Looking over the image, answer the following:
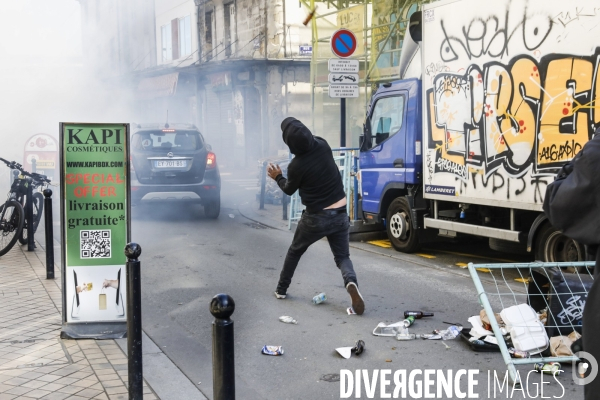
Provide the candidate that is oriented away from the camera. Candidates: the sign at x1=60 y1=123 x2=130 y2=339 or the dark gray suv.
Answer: the dark gray suv

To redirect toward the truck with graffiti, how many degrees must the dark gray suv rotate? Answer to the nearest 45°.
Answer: approximately 135° to its right

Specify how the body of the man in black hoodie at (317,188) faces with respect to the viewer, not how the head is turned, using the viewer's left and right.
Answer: facing away from the viewer and to the left of the viewer

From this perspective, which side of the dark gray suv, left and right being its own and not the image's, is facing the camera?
back

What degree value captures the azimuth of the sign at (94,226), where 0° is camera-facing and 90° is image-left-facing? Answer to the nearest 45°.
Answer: approximately 0°

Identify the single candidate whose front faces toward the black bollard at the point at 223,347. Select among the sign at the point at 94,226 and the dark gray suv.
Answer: the sign

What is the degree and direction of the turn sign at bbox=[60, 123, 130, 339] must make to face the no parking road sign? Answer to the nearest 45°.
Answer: approximately 135° to its left

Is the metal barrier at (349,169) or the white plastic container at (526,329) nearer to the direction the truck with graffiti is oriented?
the metal barrier

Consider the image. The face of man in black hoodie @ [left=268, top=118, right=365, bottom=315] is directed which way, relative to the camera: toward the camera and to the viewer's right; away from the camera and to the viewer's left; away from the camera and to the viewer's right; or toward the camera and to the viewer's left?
away from the camera and to the viewer's left

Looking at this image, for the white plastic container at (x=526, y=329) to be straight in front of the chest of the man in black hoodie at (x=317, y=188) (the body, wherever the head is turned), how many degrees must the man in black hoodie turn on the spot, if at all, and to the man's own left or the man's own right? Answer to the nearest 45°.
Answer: approximately 180°

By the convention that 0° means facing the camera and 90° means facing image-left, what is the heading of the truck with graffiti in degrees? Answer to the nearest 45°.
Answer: approximately 135°

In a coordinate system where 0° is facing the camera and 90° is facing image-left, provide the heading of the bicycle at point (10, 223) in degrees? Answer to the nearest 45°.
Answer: approximately 45°

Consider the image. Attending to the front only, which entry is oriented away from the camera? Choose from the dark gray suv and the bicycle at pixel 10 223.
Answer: the dark gray suv
